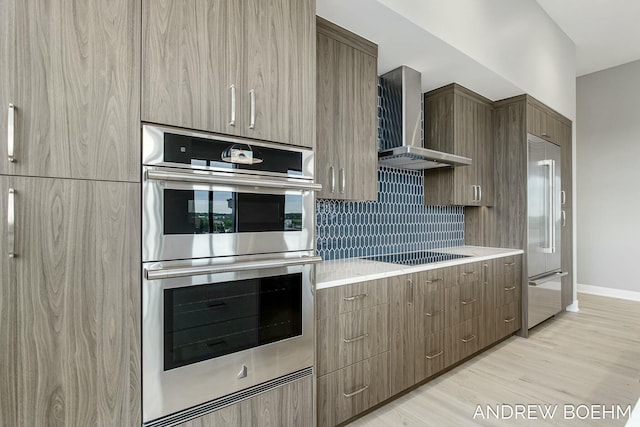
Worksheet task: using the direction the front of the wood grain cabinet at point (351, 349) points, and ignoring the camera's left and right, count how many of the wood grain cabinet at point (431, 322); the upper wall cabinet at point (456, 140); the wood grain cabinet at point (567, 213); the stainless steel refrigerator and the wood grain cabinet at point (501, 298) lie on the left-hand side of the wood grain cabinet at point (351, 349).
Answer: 5

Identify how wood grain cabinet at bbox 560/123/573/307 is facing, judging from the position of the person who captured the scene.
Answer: facing to the right of the viewer

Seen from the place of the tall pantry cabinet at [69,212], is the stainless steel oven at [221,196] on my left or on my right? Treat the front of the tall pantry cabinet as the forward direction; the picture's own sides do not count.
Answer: on my left

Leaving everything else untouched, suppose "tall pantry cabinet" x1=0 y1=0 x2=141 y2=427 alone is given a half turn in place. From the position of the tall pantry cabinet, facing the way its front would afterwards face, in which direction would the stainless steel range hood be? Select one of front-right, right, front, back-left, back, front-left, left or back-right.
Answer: right

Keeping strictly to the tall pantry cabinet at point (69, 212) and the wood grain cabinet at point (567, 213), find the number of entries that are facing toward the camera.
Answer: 1

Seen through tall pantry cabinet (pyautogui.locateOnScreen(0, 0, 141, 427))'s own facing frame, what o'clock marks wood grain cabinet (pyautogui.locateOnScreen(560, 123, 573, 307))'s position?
The wood grain cabinet is roughly at 9 o'clock from the tall pantry cabinet.

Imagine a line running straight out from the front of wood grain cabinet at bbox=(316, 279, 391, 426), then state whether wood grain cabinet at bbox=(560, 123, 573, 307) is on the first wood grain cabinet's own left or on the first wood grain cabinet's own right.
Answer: on the first wood grain cabinet's own left

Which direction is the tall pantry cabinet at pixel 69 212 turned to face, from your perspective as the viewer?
facing the viewer

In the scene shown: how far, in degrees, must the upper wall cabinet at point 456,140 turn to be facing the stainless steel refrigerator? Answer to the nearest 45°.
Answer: approximately 90° to its left

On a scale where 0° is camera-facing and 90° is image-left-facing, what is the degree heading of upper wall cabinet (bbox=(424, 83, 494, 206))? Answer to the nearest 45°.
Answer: approximately 315°

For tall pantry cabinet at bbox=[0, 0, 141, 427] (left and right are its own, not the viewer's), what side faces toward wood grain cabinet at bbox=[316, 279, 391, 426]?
left

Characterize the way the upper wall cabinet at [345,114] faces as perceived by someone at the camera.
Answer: facing the viewer and to the right of the viewer
